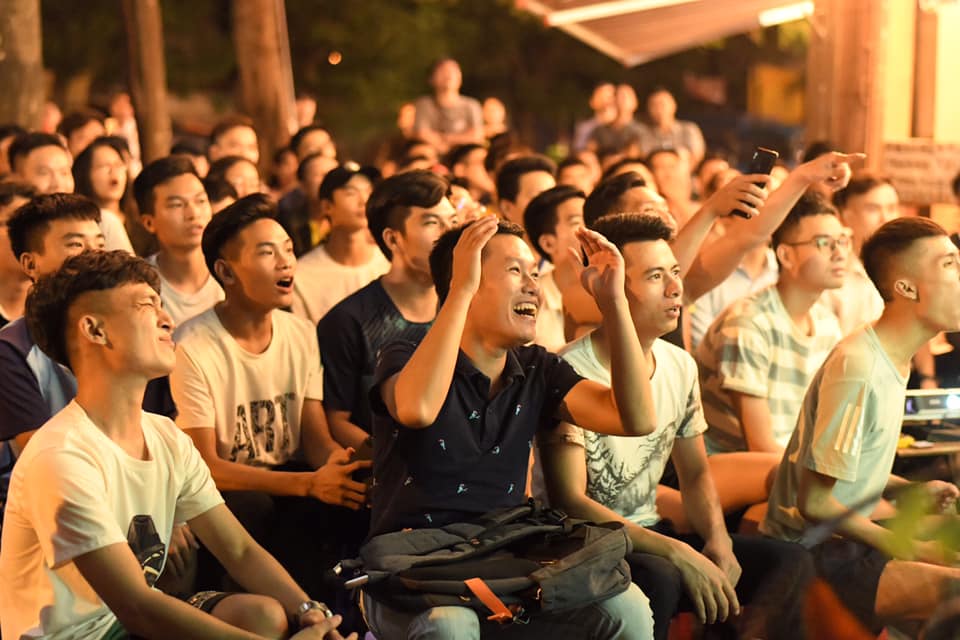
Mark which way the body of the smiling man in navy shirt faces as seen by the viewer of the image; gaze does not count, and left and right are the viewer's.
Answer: facing the viewer and to the right of the viewer

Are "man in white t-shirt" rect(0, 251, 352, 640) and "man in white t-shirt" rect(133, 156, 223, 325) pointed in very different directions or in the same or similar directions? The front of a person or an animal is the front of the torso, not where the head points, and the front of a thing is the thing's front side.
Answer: same or similar directions

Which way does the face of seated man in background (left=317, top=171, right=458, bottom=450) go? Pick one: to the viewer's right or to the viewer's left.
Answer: to the viewer's right

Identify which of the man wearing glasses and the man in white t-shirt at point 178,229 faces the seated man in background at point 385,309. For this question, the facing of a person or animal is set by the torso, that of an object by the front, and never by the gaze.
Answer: the man in white t-shirt

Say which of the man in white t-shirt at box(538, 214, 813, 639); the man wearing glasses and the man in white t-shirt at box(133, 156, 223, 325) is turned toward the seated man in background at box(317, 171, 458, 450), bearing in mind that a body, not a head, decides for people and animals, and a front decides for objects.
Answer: the man in white t-shirt at box(133, 156, 223, 325)

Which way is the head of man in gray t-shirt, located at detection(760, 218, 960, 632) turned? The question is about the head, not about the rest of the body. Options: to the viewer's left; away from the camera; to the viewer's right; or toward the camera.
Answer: to the viewer's right

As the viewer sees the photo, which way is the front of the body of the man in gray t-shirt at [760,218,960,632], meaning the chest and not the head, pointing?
to the viewer's right

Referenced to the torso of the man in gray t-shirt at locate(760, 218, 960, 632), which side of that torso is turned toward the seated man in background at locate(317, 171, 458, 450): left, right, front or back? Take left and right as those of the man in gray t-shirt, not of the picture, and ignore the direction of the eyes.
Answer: back

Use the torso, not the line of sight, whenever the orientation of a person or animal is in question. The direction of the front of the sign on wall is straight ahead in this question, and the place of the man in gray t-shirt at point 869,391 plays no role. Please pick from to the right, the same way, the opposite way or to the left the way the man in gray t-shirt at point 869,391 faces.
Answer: to the left

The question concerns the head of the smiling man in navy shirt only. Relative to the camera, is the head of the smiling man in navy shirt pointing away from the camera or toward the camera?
toward the camera

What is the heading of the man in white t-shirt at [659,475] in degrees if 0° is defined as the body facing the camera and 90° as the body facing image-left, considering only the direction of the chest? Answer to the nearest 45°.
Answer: approximately 315°

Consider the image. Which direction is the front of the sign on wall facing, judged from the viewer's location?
facing the viewer

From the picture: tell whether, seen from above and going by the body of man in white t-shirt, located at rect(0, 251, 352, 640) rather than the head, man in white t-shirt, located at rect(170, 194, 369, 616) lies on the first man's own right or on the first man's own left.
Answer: on the first man's own left
